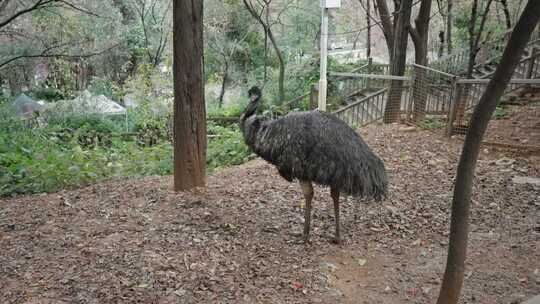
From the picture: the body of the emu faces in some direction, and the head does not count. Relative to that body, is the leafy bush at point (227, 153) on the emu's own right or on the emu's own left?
on the emu's own right

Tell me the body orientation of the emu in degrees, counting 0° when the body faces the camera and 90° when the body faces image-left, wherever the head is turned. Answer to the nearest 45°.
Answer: approximately 90°

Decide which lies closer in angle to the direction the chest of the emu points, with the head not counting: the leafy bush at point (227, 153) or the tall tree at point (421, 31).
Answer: the leafy bush

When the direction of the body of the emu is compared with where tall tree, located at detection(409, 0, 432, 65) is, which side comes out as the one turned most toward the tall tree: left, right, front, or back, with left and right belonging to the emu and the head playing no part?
right

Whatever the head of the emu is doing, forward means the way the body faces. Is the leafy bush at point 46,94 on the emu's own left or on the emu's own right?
on the emu's own right

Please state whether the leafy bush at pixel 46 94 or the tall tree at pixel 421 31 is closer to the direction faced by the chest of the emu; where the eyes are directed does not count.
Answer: the leafy bush

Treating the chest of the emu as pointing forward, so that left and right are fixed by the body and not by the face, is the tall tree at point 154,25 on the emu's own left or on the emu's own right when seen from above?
on the emu's own right
